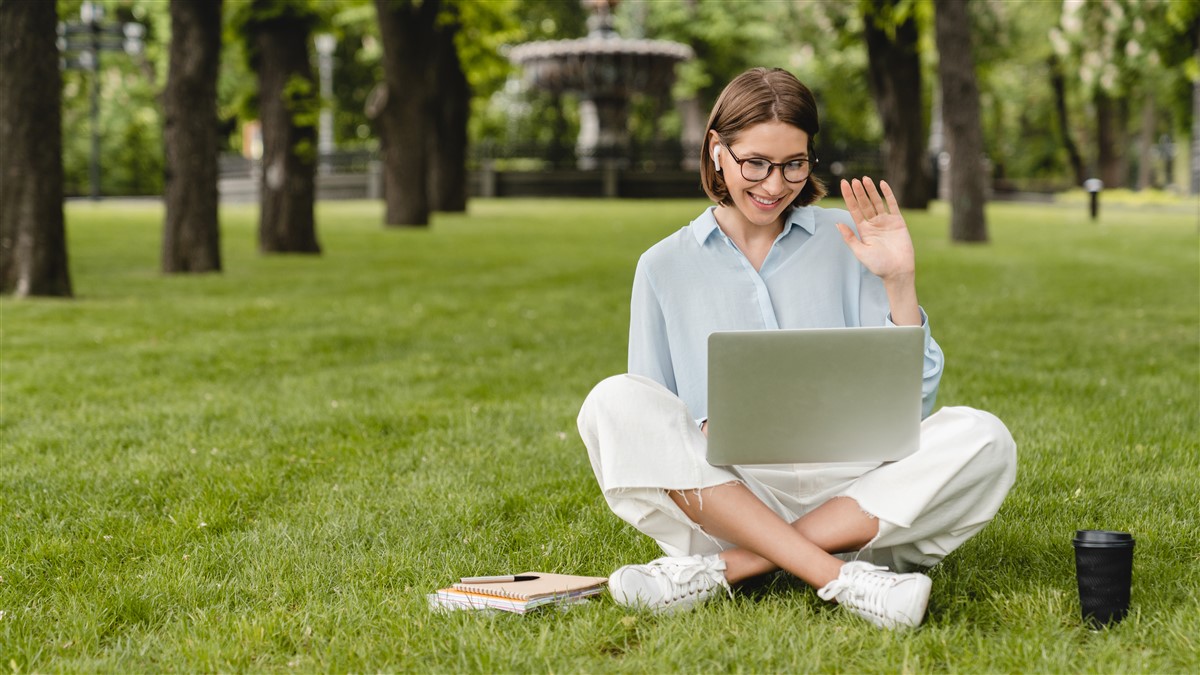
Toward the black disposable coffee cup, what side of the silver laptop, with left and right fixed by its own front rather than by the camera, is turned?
right

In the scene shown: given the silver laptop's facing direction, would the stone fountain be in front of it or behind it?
in front

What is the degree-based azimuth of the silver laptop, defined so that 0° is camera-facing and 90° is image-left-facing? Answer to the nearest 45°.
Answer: approximately 180°

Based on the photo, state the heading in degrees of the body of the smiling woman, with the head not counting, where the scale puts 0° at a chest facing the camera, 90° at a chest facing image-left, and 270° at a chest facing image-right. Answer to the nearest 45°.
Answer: approximately 0°

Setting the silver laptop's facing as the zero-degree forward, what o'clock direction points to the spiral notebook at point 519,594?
The spiral notebook is roughly at 9 o'clock from the silver laptop.

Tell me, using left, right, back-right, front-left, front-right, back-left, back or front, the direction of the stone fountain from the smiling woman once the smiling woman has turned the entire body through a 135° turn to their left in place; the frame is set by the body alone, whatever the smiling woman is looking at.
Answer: front-left

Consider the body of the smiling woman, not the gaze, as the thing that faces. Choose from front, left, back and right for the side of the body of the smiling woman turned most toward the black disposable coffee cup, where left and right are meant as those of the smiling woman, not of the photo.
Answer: left
